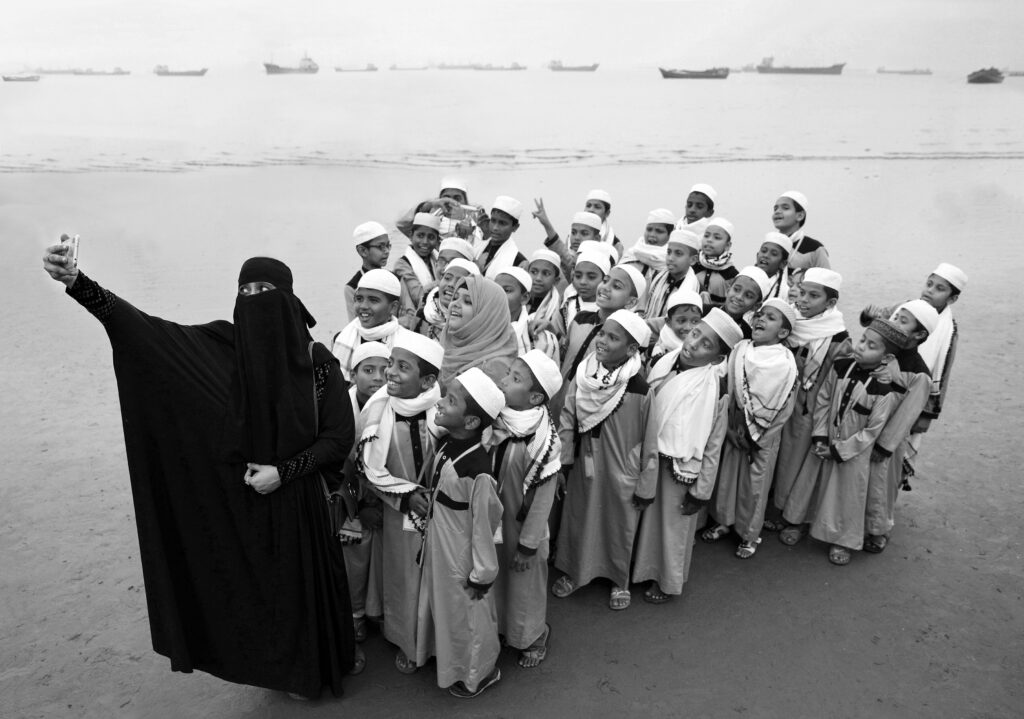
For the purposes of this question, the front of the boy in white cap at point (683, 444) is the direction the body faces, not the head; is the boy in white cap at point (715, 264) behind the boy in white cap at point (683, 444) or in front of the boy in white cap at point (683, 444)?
behind

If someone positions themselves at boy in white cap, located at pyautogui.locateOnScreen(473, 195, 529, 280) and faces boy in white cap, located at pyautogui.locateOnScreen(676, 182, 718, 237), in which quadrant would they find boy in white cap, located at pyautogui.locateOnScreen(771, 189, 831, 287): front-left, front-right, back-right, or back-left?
front-right

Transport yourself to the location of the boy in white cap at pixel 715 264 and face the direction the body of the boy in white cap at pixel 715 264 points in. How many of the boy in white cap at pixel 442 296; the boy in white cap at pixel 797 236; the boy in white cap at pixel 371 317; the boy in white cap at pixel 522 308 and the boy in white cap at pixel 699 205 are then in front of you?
3

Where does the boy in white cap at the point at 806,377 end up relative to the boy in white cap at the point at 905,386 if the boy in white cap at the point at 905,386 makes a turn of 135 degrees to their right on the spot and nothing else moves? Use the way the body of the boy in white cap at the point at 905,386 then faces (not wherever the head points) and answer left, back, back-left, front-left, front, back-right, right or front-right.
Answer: left

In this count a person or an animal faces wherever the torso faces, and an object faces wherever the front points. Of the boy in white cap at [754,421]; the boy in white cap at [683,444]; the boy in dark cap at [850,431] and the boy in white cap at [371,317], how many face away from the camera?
0

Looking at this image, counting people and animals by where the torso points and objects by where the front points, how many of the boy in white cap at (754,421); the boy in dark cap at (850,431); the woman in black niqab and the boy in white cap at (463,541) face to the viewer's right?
0

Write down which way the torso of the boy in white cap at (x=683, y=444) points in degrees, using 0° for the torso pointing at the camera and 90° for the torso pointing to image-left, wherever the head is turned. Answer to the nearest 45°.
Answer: approximately 45°

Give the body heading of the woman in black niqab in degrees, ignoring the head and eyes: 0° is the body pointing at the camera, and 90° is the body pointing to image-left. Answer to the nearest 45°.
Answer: approximately 45°

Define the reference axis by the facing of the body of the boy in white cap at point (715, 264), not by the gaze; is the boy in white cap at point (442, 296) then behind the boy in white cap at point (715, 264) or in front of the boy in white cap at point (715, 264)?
in front

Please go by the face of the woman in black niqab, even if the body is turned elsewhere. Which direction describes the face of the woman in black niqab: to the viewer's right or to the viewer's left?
to the viewer's left

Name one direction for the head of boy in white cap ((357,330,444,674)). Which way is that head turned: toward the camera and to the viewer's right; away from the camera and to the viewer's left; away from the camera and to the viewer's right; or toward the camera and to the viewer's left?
toward the camera and to the viewer's left

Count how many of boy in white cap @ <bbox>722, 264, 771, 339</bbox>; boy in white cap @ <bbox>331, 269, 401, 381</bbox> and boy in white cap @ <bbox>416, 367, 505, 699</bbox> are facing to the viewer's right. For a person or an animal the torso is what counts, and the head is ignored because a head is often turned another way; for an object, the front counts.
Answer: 0

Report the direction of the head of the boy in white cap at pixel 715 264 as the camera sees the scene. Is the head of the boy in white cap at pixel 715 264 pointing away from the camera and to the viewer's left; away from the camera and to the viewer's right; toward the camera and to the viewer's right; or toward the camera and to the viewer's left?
toward the camera and to the viewer's left

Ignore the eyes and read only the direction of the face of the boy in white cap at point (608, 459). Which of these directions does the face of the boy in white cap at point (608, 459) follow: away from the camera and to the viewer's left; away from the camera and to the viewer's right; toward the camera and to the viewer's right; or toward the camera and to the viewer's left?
toward the camera and to the viewer's left

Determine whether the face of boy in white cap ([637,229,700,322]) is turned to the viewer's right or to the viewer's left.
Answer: to the viewer's left

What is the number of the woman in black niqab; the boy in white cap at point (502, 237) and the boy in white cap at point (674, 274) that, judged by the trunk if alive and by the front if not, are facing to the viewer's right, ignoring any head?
0

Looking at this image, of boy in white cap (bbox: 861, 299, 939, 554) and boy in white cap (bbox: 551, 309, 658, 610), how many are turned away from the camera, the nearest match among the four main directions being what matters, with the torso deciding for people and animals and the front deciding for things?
0

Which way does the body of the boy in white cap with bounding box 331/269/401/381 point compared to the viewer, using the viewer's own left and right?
facing the viewer and to the left of the viewer
